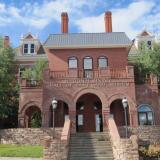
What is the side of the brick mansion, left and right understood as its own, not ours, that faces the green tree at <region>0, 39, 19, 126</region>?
right

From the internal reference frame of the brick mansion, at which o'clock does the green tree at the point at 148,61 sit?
The green tree is roughly at 8 o'clock from the brick mansion.

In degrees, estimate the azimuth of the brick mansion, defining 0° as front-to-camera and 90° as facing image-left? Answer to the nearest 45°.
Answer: approximately 0°
